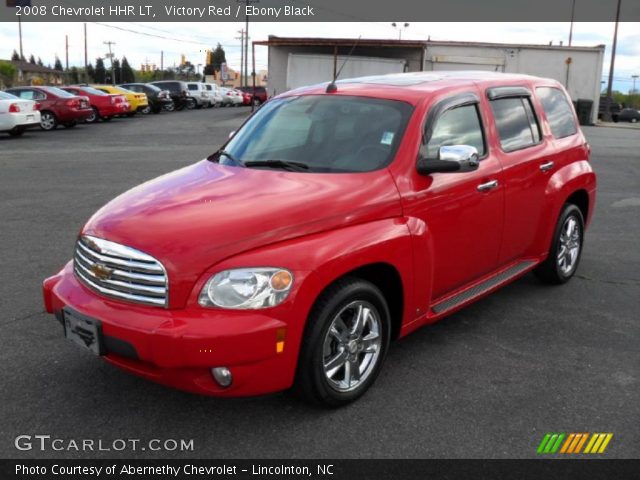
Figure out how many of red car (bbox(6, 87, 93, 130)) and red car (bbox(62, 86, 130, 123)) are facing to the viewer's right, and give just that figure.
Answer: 0

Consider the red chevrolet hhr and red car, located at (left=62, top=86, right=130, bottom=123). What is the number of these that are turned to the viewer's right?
0

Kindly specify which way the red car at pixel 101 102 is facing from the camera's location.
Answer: facing away from the viewer and to the left of the viewer

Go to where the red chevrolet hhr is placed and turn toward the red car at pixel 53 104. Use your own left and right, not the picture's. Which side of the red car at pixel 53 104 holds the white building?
right

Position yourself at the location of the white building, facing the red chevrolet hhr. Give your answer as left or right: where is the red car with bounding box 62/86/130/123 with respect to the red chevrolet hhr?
right

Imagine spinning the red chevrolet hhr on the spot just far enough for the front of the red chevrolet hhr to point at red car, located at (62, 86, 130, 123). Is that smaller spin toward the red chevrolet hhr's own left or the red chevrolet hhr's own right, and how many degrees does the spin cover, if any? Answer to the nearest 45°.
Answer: approximately 135° to the red chevrolet hhr's own right

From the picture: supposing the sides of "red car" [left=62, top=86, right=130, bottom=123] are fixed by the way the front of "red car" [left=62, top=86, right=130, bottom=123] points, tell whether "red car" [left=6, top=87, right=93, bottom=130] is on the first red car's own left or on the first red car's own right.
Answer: on the first red car's own left

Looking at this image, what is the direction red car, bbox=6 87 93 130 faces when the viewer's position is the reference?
facing away from the viewer and to the left of the viewer

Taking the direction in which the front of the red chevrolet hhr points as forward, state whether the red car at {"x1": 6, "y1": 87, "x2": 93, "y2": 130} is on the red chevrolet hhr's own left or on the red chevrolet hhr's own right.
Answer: on the red chevrolet hhr's own right

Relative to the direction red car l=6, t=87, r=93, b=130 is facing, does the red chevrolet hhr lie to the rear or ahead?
to the rear

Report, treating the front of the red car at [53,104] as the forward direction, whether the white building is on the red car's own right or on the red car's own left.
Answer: on the red car's own right
